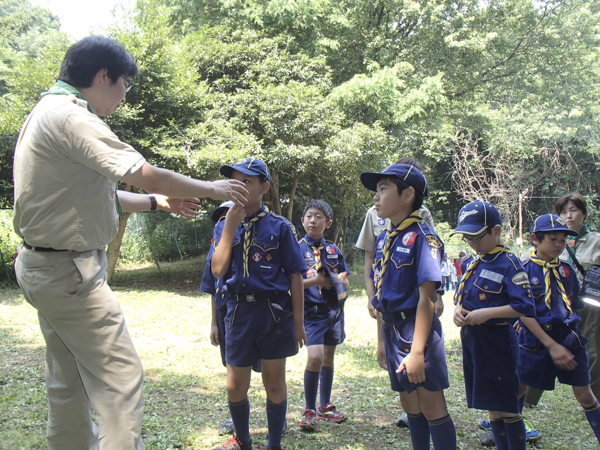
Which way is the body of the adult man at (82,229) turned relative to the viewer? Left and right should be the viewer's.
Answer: facing away from the viewer and to the right of the viewer

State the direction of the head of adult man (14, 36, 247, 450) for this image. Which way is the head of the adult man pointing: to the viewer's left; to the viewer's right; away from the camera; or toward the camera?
to the viewer's right

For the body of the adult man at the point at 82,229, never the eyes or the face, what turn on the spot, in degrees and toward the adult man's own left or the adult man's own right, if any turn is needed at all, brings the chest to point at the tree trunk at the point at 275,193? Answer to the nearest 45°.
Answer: approximately 45° to the adult man's own left
